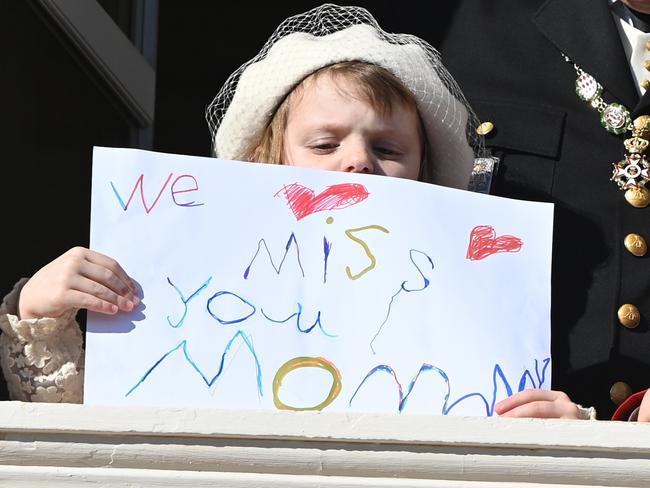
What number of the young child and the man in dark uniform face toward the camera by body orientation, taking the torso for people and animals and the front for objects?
2

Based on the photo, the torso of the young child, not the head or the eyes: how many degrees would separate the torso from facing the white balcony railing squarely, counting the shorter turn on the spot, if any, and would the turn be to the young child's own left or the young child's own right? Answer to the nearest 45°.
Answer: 0° — they already face it

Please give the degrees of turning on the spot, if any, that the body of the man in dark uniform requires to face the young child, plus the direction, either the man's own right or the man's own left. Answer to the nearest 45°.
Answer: approximately 45° to the man's own right

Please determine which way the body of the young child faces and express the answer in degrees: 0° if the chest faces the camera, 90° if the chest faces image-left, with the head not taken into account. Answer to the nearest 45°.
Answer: approximately 0°

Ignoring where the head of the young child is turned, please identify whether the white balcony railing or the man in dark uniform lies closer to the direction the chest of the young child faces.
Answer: the white balcony railing

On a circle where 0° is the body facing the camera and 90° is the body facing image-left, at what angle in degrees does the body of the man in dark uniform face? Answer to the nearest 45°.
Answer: approximately 0°

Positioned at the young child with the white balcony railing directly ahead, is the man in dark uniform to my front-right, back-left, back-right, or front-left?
back-left

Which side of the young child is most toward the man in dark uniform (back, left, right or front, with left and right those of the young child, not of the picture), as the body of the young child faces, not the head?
left

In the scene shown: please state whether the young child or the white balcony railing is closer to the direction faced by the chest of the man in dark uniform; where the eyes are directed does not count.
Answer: the white balcony railing
